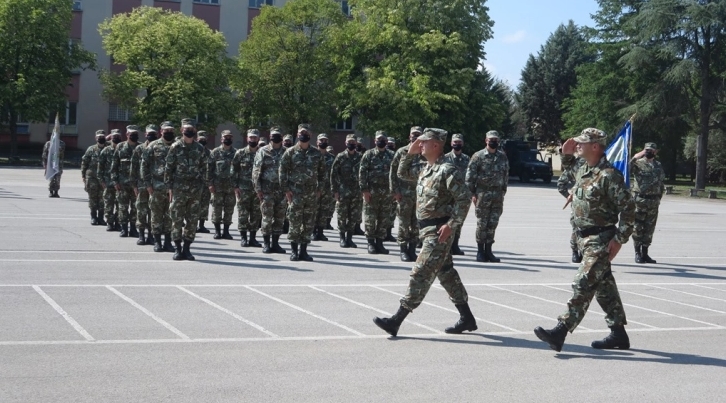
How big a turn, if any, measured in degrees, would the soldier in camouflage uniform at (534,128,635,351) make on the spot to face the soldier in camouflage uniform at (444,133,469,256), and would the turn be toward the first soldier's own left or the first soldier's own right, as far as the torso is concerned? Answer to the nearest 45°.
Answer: approximately 90° to the first soldier's own right

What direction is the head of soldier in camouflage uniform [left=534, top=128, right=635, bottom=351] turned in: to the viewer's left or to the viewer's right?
to the viewer's left

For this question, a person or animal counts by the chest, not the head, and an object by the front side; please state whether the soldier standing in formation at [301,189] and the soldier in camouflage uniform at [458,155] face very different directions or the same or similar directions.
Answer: same or similar directions

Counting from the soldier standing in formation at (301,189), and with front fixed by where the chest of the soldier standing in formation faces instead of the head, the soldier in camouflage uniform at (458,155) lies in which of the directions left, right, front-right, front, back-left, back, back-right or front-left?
left

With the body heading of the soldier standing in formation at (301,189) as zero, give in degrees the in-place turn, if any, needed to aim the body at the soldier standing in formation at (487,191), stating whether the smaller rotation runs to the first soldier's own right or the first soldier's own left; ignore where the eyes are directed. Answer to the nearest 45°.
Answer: approximately 90° to the first soldier's own left

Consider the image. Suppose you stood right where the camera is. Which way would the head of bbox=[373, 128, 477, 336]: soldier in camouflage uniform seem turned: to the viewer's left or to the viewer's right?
to the viewer's left

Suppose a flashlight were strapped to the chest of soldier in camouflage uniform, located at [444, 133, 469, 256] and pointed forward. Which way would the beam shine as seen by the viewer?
toward the camera

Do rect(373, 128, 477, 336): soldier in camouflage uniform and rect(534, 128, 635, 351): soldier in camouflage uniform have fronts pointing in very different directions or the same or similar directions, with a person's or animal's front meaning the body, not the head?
same or similar directions

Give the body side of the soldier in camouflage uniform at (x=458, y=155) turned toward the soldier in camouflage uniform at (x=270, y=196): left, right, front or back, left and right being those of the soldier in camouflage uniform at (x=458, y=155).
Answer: right

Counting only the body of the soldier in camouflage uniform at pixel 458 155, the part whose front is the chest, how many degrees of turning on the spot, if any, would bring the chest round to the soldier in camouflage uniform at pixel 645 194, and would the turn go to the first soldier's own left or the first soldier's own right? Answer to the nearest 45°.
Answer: approximately 90° to the first soldier's own left
